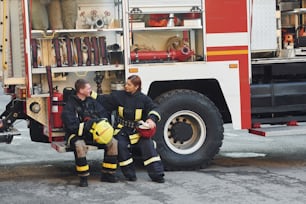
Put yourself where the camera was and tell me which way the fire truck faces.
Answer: facing to the right of the viewer

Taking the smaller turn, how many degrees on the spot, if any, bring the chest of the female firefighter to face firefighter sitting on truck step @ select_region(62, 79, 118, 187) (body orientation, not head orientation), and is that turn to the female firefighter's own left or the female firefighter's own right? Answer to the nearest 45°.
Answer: approximately 45° to the female firefighter's own right

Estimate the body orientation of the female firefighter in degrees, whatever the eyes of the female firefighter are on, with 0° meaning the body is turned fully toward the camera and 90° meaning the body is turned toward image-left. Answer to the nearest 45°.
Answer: approximately 0°

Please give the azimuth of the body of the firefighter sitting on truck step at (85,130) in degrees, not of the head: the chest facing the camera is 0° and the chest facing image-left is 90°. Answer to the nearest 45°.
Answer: approximately 315°
